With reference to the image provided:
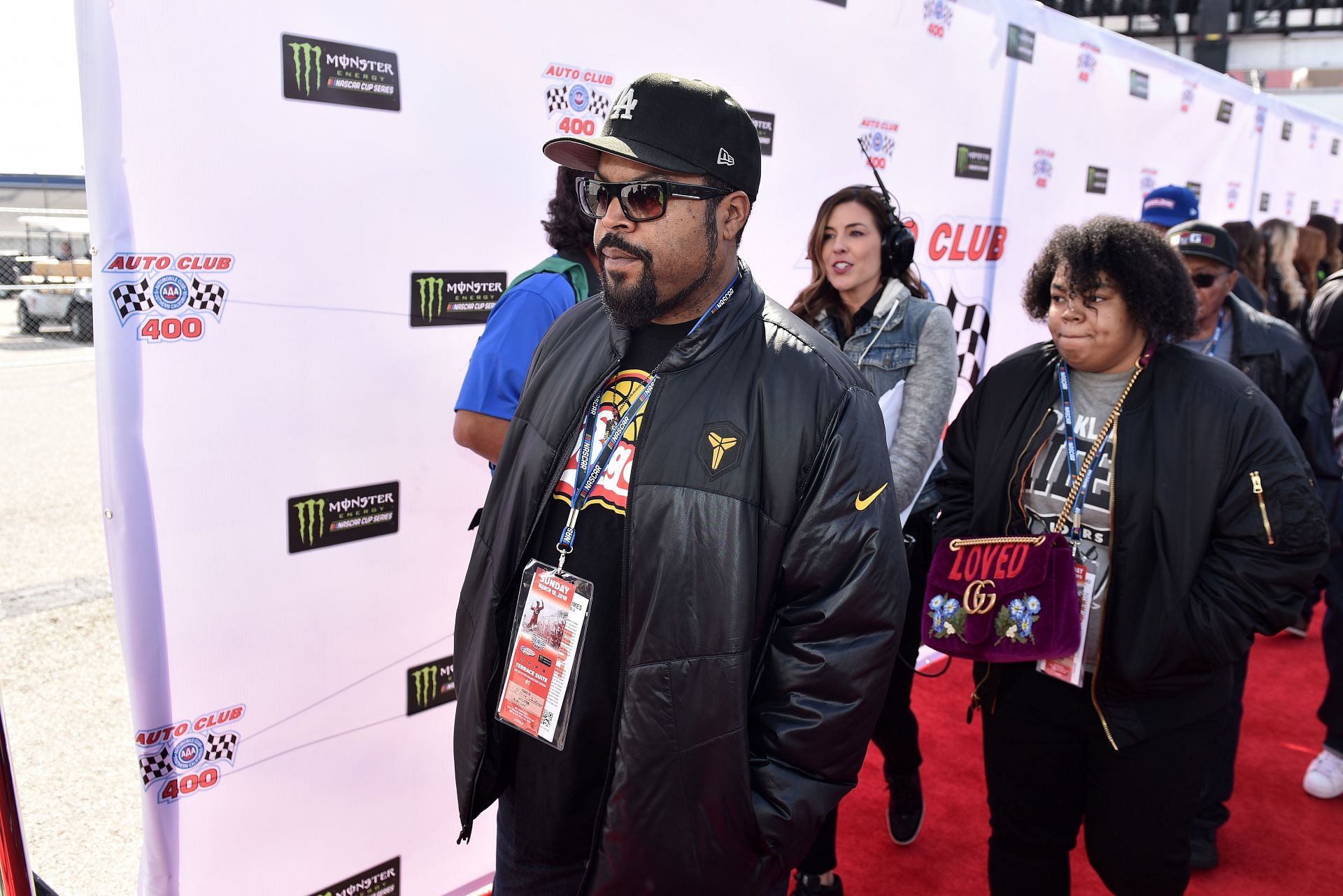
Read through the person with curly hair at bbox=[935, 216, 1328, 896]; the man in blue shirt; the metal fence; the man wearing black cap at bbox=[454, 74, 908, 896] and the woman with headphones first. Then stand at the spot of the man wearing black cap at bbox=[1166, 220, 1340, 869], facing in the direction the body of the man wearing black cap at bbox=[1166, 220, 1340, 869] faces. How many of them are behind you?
0

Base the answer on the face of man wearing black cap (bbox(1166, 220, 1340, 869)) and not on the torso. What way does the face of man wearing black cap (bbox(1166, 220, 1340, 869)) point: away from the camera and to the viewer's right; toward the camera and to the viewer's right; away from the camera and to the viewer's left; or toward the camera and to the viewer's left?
toward the camera and to the viewer's left

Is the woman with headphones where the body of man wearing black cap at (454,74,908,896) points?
no

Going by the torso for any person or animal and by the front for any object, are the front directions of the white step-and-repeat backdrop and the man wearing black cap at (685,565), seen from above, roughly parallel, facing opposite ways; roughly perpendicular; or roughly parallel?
roughly perpendicular

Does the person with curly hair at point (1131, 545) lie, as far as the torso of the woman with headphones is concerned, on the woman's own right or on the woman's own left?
on the woman's own left

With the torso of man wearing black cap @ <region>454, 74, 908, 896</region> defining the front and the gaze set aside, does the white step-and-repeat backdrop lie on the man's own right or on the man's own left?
on the man's own right

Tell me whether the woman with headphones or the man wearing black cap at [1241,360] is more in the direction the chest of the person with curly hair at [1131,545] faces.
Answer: the woman with headphones

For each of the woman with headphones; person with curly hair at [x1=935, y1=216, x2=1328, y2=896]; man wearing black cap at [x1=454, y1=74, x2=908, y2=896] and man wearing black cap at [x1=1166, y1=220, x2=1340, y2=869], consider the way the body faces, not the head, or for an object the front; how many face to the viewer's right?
0

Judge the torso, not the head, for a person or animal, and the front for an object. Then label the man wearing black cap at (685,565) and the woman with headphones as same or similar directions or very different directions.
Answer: same or similar directions

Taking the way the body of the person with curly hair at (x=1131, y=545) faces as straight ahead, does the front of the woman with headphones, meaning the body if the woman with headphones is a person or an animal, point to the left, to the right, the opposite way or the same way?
the same way

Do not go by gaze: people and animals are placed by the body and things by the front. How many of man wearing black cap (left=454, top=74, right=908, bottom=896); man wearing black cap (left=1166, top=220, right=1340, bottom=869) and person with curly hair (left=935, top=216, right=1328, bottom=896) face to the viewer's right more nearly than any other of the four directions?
0

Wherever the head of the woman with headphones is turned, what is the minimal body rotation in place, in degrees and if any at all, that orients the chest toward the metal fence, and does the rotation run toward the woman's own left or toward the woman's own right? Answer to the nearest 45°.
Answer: approximately 90° to the woman's own right

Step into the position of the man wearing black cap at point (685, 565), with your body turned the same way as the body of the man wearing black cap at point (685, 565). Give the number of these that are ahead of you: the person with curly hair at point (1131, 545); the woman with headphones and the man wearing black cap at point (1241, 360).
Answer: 0

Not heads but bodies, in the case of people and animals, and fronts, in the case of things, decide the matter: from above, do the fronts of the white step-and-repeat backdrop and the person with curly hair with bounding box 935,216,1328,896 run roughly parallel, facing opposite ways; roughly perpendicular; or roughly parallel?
roughly perpendicular

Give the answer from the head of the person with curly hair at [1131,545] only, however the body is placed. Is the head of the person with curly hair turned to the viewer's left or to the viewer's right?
to the viewer's left

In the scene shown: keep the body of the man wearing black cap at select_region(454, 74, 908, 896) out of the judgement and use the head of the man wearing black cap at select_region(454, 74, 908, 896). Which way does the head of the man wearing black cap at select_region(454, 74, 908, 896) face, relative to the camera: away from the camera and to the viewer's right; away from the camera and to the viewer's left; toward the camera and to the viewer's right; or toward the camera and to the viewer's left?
toward the camera and to the viewer's left

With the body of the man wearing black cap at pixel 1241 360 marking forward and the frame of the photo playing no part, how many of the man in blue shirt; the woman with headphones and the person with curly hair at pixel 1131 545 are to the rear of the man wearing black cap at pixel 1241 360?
0
